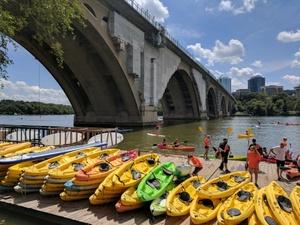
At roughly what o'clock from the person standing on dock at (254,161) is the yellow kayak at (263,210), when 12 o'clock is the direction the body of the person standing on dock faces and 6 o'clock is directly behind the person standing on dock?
The yellow kayak is roughly at 12 o'clock from the person standing on dock.

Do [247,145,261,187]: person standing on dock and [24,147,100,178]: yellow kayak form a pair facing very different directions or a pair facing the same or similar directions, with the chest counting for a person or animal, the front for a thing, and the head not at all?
very different directions
